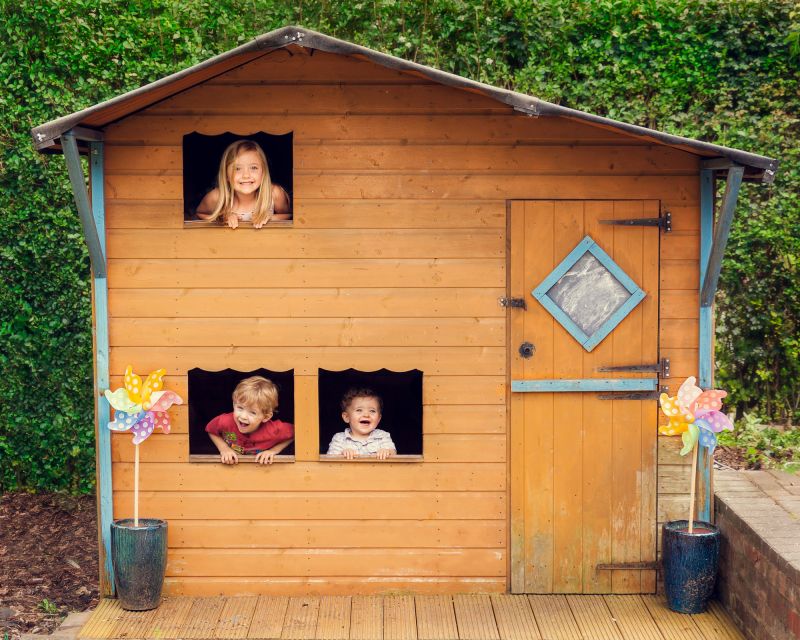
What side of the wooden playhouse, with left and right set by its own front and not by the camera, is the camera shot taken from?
front

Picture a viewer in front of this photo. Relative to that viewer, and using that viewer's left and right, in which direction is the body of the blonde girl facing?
facing the viewer

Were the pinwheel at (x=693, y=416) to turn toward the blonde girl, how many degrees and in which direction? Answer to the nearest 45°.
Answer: approximately 90° to its right

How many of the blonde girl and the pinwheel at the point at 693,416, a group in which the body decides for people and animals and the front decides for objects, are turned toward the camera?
2

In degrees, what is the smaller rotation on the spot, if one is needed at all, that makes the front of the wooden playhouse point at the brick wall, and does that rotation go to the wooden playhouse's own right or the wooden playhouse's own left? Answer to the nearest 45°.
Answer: approximately 90° to the wooden playhouse's own left

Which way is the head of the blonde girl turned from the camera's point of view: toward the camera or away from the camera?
toward the camera

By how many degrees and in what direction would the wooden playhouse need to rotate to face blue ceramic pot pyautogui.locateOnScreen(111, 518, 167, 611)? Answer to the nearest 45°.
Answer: approximately 90° to its right

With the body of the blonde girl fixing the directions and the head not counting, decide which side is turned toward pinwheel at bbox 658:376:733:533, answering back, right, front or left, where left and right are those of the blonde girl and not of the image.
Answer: left

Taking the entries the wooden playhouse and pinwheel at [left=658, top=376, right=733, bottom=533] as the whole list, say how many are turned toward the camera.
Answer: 2
